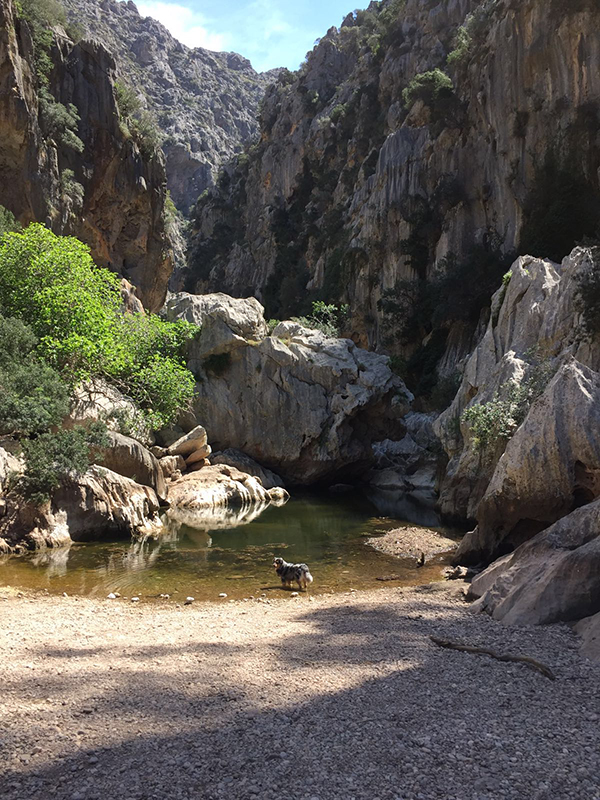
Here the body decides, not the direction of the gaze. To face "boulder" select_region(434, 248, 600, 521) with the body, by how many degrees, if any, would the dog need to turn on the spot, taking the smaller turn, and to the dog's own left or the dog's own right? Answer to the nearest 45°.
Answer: approximately 90° to the dog's own right

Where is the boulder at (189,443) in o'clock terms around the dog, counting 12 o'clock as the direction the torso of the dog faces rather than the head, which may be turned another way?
The boulder is roughly at 1 o'clock from the dog.

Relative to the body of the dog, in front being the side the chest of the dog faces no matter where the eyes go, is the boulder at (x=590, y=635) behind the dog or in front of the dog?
behind

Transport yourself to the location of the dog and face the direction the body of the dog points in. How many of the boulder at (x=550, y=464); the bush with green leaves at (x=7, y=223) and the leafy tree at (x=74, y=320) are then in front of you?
2

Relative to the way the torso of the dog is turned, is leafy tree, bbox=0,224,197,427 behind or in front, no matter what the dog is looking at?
in front

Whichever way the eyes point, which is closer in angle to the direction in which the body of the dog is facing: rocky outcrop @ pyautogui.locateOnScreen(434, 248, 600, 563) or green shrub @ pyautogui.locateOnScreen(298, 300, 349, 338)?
the green shrub

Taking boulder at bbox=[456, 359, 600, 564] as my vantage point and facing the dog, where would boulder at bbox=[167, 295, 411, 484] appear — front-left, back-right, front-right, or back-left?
front-right

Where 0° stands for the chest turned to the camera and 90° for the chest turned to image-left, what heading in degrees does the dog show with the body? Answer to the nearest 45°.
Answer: approximately 135°

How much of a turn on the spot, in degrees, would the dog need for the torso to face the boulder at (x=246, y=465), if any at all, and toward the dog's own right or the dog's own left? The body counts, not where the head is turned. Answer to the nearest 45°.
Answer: approximately 45° to the dog's own right

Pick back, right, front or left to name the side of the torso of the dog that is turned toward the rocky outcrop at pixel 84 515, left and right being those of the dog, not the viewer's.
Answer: front

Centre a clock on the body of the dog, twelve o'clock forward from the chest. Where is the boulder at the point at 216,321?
The boulder is roughly at 1 o'clock from the dog.
